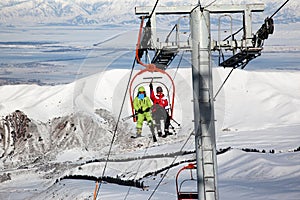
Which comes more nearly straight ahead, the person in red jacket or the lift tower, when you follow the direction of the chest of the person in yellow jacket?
the lift tower

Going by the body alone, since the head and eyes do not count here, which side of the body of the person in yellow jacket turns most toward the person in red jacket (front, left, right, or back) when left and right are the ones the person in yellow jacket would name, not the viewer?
left

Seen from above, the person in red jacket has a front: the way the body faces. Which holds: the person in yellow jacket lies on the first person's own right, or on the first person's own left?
on the first person's own right

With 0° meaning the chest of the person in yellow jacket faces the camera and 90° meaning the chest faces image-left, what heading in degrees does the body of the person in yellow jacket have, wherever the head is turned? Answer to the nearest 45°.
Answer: approximately 0°
